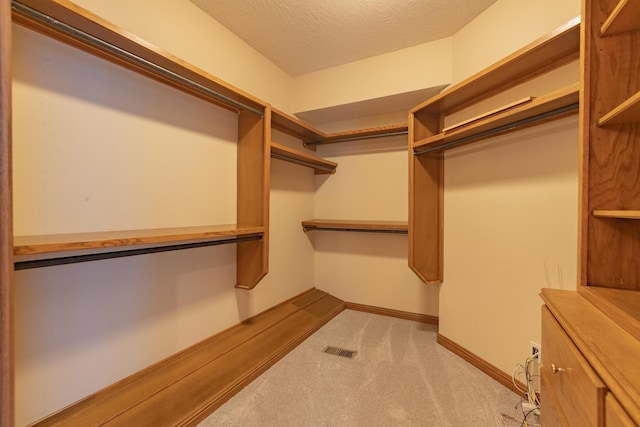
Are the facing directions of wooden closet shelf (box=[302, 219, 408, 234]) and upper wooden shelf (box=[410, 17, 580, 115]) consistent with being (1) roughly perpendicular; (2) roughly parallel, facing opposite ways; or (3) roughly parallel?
roughly perpendicular

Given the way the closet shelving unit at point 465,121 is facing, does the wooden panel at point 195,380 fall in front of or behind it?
in front

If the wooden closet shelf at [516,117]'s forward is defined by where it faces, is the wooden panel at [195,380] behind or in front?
in front

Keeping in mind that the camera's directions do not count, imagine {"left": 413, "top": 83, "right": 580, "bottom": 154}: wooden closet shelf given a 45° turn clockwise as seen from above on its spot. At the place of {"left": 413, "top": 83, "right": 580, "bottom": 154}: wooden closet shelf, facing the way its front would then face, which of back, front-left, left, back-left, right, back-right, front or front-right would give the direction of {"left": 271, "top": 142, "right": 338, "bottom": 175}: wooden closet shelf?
front

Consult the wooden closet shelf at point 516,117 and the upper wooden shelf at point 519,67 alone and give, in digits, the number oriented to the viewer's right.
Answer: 0

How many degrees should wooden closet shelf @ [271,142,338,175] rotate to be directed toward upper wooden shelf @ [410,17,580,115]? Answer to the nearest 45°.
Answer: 0° — it already faces it

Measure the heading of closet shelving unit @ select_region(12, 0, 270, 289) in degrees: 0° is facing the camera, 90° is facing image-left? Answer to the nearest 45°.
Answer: approximately 315°

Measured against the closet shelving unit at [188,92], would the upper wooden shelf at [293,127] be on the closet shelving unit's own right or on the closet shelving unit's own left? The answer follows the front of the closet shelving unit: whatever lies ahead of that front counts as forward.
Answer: on the closet shelving unit's own left

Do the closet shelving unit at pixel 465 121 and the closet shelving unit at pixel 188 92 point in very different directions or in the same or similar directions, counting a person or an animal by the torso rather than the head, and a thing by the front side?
very different directions

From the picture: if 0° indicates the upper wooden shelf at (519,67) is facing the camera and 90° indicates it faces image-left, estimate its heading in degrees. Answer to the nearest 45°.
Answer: approximately 45°
